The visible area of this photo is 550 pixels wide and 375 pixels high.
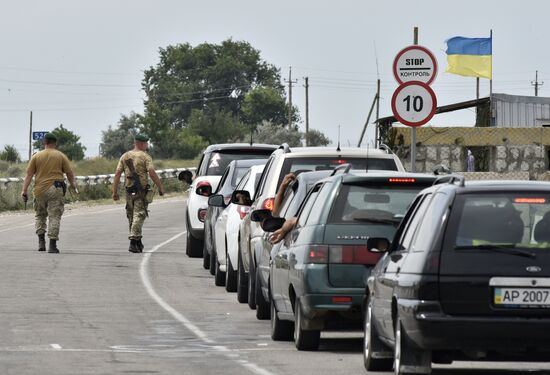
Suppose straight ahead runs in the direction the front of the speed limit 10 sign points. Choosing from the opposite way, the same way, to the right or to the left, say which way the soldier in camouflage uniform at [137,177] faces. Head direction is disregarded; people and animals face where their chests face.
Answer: the opposite way

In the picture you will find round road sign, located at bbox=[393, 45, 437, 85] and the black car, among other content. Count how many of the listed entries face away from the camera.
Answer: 1

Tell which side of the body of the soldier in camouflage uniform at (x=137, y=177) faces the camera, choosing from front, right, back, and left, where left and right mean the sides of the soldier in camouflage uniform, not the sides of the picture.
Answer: back

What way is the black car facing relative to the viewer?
away from the camera

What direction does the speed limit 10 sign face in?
toward the camera

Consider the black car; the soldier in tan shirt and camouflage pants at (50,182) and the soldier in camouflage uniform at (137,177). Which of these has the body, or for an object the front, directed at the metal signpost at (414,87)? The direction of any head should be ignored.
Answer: the black car

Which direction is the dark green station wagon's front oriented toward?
away from the camera

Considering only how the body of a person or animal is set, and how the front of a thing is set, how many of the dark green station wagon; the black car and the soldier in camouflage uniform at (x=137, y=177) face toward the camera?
0

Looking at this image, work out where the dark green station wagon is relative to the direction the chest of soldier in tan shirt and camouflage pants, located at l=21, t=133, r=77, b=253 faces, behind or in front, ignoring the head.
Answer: behind

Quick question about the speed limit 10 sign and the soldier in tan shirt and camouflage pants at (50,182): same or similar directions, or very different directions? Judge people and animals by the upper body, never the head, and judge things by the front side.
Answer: very different directions

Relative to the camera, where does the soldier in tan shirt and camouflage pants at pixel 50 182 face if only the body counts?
away from the camera

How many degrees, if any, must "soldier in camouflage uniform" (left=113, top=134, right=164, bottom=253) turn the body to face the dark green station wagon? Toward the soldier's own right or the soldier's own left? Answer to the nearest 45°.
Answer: approximately 180°

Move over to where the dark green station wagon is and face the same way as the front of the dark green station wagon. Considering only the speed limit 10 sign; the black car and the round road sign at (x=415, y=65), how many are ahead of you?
2

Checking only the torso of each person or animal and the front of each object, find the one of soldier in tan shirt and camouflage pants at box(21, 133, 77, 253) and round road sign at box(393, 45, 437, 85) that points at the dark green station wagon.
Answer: the round road sign
